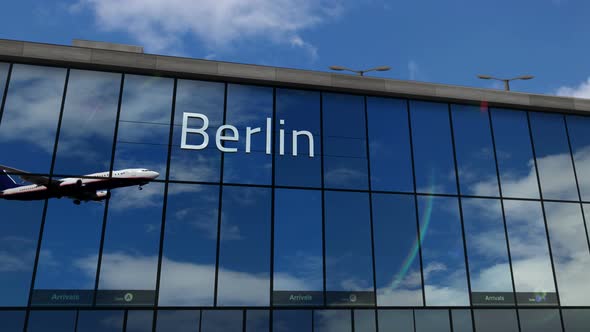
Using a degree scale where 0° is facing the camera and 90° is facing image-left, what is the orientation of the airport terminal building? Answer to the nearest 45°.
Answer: approximately 0°
